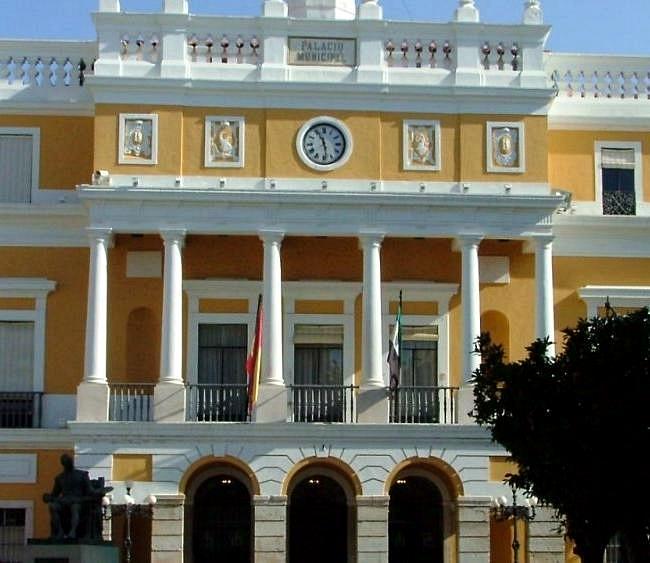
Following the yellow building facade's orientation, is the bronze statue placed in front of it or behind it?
in front

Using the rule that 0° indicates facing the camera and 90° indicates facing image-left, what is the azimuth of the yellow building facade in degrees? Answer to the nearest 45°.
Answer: approximately 0°
